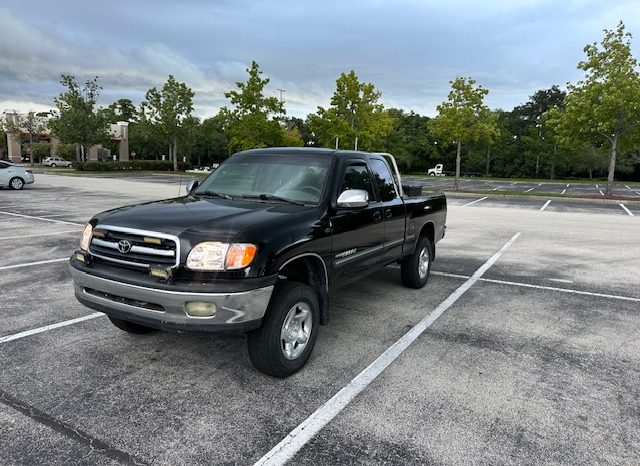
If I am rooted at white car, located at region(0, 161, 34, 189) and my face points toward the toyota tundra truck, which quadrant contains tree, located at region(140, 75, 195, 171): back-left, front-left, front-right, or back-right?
back-left

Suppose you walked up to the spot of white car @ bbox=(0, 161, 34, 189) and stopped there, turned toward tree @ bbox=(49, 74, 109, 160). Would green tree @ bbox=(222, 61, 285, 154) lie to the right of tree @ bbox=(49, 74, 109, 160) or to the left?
right

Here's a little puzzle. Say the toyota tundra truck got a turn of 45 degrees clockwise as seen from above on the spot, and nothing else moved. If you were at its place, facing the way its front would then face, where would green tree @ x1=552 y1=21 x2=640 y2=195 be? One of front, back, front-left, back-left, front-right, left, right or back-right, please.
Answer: back-right

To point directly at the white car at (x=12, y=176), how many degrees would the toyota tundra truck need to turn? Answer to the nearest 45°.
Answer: approximately 90° to its right

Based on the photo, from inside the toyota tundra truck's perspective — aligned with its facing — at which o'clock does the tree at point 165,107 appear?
The tree is roughly at 4 o'clock from the toyota tundra truck.

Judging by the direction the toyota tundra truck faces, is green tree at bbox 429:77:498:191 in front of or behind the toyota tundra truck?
behind

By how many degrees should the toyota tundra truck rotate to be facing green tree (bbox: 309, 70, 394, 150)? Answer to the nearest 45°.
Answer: approximately 135° to its right

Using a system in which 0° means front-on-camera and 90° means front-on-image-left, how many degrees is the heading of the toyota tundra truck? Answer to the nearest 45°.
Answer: approximately 45°

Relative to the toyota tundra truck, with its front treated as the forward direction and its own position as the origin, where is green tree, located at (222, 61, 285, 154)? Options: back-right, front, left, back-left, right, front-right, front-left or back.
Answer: back-right

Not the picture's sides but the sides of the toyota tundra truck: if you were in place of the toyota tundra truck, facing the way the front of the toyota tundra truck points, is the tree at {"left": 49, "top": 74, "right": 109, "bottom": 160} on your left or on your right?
on your right
